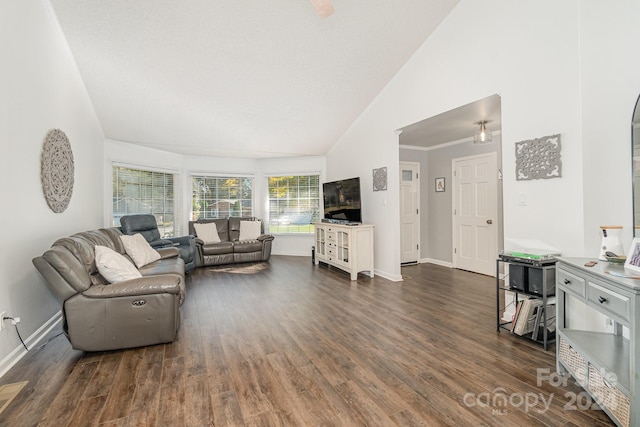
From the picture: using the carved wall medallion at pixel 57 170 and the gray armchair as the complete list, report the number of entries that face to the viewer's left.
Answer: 0

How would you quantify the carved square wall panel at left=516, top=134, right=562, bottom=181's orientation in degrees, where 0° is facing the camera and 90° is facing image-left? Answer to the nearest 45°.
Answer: approximately 45°

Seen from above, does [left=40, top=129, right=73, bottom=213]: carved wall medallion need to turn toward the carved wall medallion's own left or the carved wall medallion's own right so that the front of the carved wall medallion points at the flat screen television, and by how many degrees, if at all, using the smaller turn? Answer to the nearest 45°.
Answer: approximately 45° to the carved wall medallion's own left

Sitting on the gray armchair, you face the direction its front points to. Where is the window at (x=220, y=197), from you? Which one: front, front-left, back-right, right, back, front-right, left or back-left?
left

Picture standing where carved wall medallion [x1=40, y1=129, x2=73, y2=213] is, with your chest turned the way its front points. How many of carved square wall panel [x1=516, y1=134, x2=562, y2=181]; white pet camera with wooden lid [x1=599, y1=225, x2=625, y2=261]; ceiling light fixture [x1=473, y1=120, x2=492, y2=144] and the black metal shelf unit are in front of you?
4

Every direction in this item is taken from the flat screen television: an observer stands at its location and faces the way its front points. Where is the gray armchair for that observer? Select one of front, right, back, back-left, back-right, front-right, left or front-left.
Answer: front-right

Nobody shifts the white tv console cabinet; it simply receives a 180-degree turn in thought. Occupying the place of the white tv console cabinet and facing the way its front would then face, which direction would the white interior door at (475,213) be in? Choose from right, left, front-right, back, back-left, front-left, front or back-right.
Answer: front-right

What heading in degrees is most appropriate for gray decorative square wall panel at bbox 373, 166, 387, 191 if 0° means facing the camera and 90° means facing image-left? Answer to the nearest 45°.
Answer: approximately 45°

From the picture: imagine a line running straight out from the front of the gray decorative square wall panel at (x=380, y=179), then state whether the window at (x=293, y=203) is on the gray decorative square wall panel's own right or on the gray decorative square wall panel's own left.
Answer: on the gray decorative square wall panel's own right

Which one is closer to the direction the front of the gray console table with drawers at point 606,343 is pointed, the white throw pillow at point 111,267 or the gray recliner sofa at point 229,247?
the white throw pillow

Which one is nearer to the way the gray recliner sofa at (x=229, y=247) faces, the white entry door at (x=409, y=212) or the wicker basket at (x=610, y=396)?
the wicker basket

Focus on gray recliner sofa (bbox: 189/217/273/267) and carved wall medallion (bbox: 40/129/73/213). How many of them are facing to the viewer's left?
0

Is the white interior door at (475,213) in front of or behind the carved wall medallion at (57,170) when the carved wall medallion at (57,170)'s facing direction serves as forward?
in front

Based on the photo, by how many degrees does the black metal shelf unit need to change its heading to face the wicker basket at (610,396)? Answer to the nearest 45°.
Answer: approximately 45° to its left
